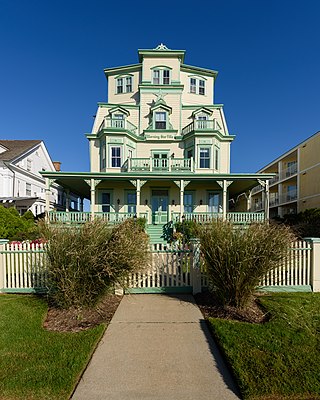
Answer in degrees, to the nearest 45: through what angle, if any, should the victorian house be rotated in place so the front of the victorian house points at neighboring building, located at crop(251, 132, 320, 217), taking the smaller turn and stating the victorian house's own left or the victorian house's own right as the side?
approximately 135° to the victorian house's own left

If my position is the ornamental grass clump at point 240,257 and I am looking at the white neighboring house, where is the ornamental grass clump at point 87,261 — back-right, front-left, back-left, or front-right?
front-left

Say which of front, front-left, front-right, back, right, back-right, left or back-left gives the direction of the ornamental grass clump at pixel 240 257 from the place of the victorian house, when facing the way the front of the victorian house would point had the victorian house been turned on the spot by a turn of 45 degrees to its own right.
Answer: front-left

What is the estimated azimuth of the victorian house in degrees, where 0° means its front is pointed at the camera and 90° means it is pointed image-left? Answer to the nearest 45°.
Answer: approximately 0°

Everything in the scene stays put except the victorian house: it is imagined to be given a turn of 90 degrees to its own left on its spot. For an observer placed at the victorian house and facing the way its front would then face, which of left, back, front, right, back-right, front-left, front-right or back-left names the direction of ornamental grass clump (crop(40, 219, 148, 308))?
right

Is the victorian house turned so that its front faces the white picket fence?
yes

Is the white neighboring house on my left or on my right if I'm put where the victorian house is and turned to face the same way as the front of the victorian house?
on my right
